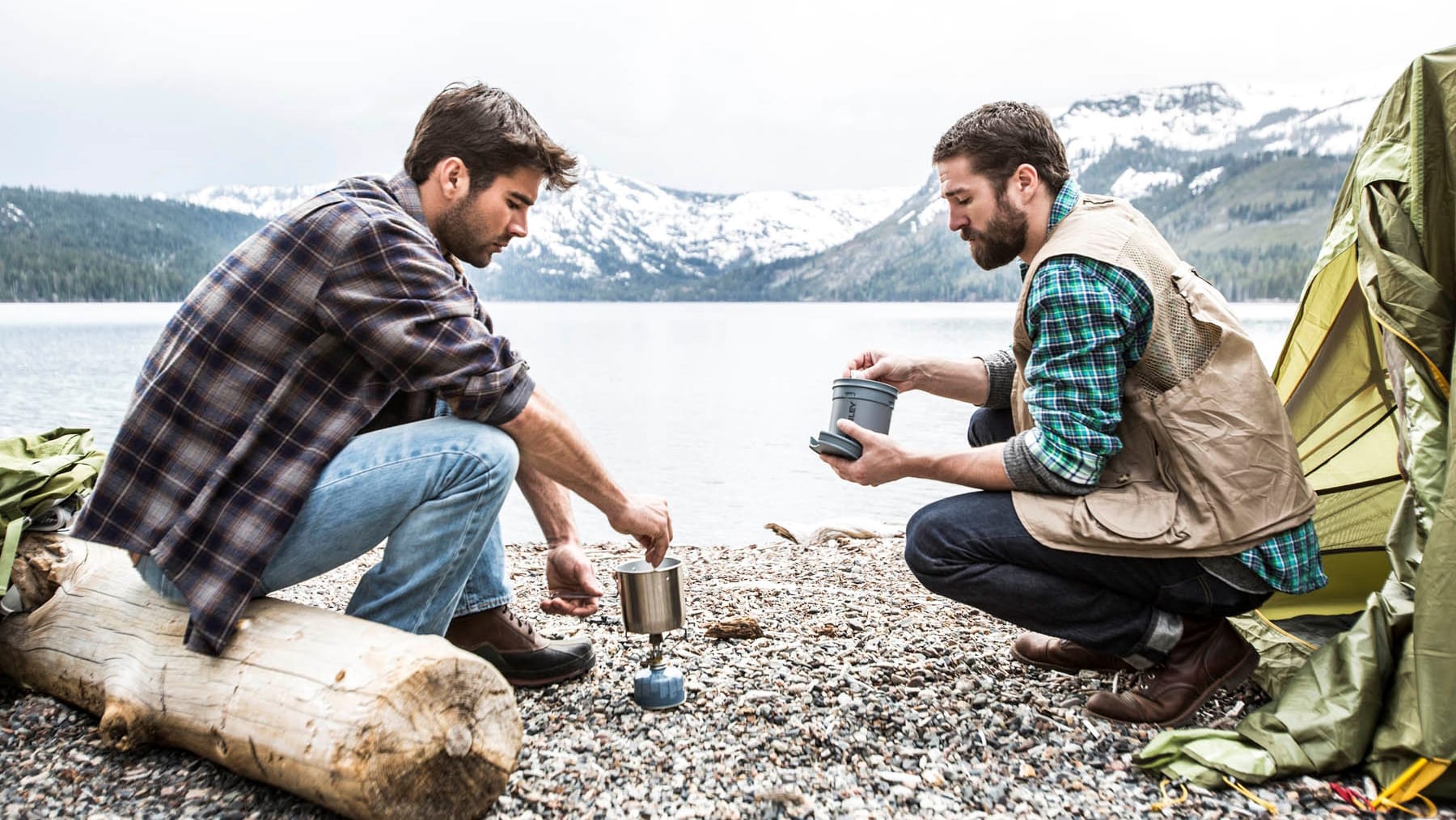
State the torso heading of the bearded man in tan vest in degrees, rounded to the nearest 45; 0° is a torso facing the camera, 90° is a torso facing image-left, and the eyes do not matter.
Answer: approximately 90°

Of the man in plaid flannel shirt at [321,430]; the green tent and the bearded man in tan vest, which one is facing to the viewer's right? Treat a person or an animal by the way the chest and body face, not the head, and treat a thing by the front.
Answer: the man in plaid flannel shirt

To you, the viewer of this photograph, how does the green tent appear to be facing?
facing the viewer and to the left of the viewer

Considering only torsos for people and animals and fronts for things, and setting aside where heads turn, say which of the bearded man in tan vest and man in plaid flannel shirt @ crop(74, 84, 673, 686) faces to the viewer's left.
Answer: the bearded man in tan vest

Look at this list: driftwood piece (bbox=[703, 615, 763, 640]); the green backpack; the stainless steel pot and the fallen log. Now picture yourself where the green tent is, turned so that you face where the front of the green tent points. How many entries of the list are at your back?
0

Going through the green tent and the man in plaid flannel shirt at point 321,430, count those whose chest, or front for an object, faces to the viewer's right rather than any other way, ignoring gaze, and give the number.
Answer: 1

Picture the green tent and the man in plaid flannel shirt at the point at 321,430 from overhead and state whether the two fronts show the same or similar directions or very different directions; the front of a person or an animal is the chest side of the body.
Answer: very different directions

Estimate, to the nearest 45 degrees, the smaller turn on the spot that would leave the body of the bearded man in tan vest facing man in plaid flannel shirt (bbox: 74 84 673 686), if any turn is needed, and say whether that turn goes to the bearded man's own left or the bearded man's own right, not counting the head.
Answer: approximately 45° to the bearded man's own left

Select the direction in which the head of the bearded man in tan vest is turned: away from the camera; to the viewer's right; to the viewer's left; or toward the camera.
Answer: to the viewer's left

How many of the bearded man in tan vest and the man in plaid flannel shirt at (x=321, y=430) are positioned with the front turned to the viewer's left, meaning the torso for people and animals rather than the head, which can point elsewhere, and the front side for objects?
1

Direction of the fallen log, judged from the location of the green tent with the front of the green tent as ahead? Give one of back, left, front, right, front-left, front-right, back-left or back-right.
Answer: front

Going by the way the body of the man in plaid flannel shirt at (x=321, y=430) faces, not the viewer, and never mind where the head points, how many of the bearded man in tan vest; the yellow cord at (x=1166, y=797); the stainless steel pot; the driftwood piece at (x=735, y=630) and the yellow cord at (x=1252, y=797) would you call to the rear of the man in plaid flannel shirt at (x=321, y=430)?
0

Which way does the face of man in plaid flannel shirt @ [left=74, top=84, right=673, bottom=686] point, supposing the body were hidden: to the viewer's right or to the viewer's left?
to the viewer's right

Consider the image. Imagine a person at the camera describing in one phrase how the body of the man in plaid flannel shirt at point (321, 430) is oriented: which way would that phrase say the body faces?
to the viewer's right

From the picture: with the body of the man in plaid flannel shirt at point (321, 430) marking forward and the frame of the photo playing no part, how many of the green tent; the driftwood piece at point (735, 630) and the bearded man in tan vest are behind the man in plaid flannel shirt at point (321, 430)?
0

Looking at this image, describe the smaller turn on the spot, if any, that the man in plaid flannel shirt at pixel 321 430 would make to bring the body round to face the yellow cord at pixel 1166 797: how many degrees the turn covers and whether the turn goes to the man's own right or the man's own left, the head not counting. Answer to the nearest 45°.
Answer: approximately 45° to the man's own right
